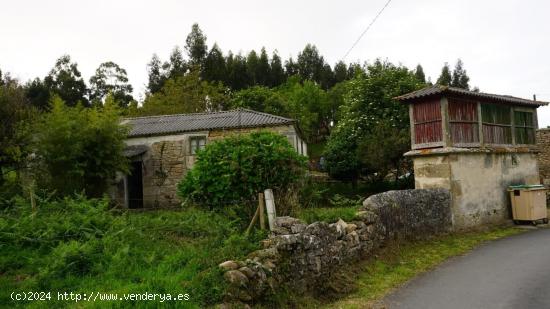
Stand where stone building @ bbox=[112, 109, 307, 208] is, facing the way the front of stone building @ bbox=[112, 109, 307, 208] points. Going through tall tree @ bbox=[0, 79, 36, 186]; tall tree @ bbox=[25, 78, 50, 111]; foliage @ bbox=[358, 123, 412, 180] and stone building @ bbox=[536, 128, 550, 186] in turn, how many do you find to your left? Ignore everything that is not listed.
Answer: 2

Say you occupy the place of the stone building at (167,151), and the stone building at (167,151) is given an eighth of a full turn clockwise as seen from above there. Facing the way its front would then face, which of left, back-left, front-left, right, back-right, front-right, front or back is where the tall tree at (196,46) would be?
back-right

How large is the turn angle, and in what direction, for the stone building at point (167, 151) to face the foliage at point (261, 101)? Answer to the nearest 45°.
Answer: approximately 135° to its left

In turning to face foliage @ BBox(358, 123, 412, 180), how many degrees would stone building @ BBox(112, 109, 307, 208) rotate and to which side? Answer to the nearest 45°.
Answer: approximately 90° to its left

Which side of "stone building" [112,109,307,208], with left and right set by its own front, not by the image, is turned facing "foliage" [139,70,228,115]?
back

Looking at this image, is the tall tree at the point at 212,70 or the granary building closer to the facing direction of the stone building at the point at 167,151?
the granary building

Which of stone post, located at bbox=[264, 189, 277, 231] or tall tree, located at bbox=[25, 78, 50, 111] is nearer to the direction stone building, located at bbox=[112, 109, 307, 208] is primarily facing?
the stone post

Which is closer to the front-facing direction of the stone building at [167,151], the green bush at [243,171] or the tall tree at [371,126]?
the green bush

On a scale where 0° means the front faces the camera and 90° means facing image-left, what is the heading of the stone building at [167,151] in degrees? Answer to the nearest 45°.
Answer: approximately 0°

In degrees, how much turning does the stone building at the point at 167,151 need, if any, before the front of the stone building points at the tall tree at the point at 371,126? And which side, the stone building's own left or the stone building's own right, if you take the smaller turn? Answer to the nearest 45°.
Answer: approximately 90° to the stone building's own left

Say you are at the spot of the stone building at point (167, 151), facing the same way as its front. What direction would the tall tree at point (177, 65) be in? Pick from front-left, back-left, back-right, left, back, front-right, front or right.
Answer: back

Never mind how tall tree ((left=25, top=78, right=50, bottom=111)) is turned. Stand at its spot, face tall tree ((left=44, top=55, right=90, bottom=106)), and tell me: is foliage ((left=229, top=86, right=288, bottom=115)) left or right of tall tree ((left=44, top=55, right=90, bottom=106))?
right

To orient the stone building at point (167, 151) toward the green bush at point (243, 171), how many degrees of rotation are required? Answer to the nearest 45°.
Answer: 0° — it already faces it
